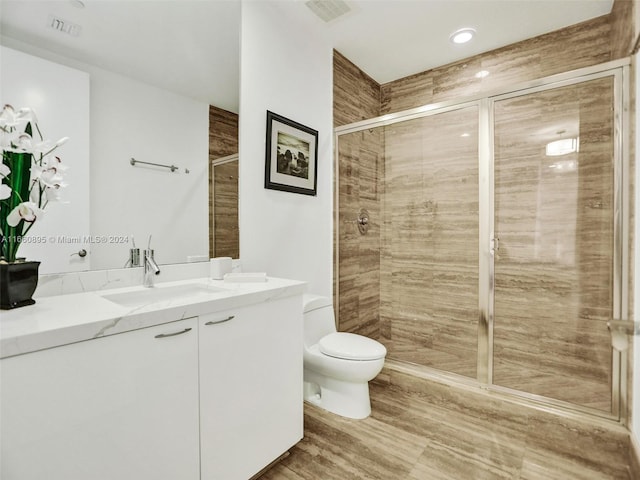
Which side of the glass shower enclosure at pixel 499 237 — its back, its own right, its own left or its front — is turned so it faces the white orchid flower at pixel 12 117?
front

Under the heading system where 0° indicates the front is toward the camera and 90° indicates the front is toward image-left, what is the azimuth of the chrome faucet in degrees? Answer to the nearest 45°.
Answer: approximately 315°

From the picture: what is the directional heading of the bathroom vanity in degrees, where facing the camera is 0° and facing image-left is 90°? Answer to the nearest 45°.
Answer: approximately 315°

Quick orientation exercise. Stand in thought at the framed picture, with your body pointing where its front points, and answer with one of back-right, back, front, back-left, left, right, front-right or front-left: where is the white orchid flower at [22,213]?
right

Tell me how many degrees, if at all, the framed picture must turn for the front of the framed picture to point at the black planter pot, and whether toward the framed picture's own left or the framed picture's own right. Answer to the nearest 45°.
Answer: approximately 90° to the framed picture's own right

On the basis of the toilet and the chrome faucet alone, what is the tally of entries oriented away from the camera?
0

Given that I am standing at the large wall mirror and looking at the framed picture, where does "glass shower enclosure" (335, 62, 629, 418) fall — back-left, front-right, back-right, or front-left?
front-right

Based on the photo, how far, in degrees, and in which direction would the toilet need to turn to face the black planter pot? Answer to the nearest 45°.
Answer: approximately 90° to its right

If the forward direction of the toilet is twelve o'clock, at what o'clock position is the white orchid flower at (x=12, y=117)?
The white orchid flower is roughly at 3 o'clock from the toilet.

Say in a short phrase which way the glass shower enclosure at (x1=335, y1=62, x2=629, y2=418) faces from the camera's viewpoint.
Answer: facing the viewer and to the left of the viewer

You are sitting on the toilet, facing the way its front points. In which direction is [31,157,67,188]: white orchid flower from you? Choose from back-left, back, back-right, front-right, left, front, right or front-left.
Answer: right
